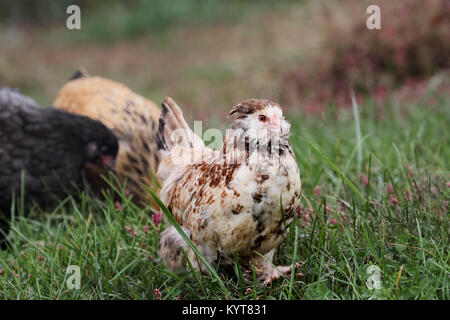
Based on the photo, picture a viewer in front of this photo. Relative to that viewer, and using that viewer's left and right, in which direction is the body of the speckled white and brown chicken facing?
facing the viewer and to the right of the viewer

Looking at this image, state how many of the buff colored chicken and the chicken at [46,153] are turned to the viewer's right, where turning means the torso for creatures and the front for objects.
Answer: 2

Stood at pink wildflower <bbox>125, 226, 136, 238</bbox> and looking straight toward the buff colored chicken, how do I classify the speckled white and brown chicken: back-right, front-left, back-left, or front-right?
back-right

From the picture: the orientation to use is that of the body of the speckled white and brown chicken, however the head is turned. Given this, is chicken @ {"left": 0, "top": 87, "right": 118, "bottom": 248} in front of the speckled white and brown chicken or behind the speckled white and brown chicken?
behind

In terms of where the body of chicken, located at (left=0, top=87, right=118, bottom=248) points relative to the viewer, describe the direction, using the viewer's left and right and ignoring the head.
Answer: facing to the right of the viewer

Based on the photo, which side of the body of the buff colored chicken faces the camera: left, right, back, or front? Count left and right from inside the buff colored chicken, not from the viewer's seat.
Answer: right
